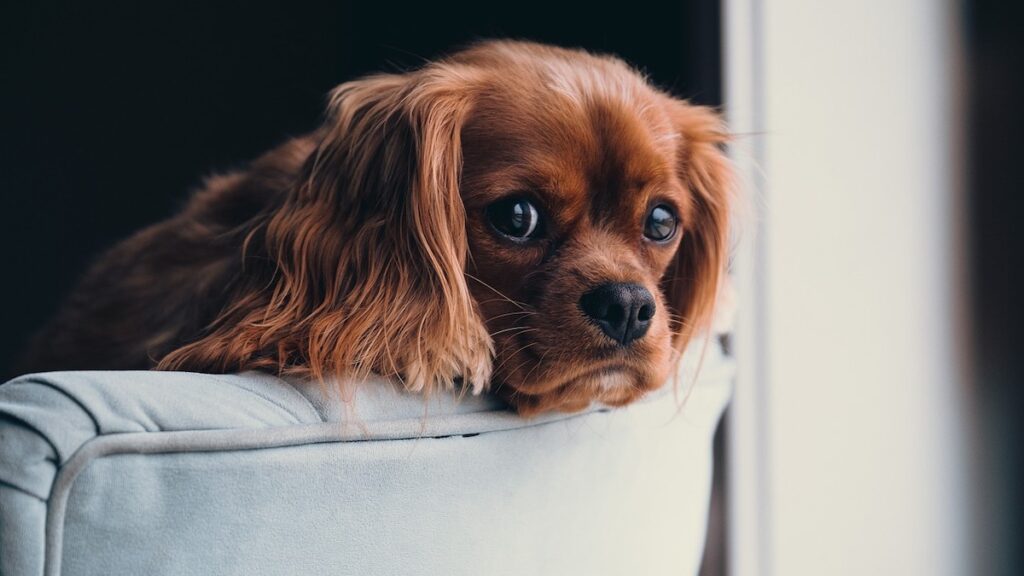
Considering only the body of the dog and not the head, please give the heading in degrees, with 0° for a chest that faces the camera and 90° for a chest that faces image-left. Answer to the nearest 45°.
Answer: approximately 315°
